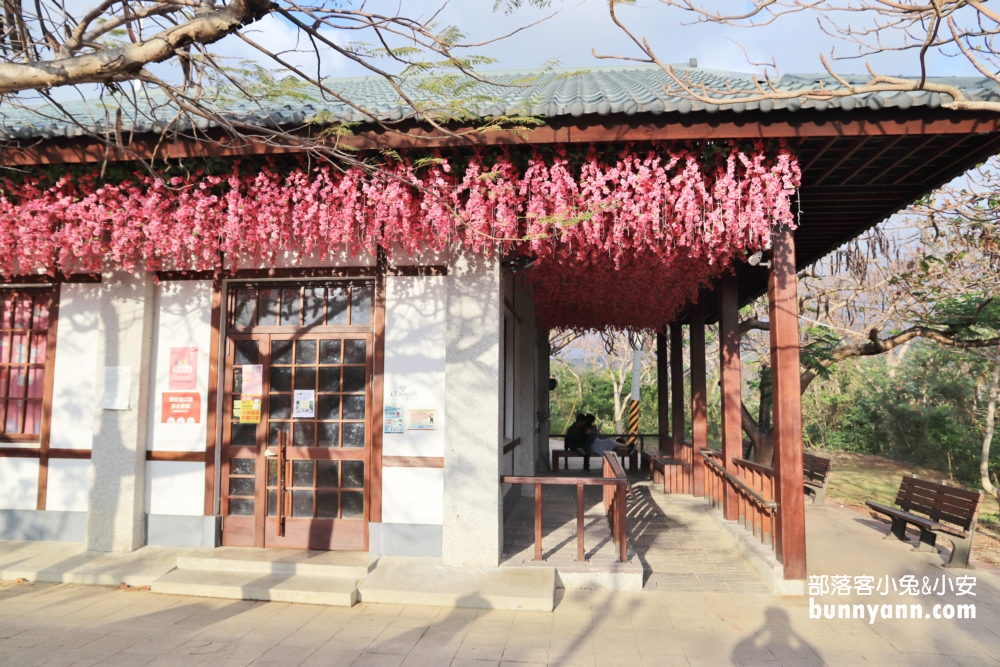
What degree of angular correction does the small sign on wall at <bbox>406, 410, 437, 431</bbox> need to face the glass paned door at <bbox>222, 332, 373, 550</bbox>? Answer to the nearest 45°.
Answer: approximately 135° to its right

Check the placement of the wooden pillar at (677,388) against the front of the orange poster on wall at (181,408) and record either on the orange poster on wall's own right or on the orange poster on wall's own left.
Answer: on the orange poster on wall's own left

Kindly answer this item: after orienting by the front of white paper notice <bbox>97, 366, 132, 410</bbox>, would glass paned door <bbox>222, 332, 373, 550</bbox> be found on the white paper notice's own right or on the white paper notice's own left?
on the white paper notice's own left

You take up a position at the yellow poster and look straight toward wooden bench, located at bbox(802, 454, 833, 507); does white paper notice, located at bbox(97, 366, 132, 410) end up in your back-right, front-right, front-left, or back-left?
back-left

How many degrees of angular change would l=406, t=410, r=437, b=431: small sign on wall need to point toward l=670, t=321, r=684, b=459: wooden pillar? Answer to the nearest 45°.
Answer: approximately 135° to its left
